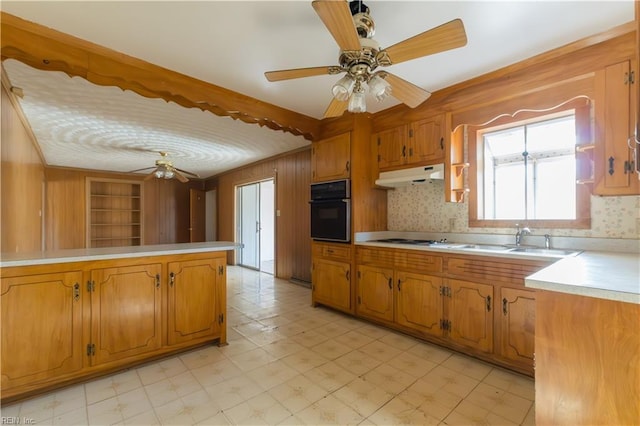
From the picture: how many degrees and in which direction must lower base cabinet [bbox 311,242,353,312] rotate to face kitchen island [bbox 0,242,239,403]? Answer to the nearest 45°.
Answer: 0° — it already faces it

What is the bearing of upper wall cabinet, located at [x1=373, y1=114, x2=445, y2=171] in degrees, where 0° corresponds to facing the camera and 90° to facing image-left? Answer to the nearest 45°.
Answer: approximately 45°

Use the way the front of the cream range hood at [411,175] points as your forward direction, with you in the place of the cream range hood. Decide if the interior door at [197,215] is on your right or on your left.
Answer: on your right

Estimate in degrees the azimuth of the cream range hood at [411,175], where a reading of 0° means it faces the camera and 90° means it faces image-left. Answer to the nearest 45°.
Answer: approximately 45°

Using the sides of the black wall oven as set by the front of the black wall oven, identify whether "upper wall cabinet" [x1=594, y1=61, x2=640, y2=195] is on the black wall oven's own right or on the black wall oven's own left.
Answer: on the black wall oven's own left

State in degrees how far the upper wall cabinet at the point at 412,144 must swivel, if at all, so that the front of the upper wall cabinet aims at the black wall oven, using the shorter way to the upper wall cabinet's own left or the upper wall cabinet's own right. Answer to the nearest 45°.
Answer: approximately 45° to the upper wall cabinet's own right

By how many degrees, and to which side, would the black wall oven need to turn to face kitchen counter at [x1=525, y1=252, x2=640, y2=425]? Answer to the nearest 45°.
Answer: approximately 45° to its left

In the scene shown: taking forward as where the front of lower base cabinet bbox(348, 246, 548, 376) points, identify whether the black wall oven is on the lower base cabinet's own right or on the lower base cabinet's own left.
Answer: on the lower base cabinet's own right
